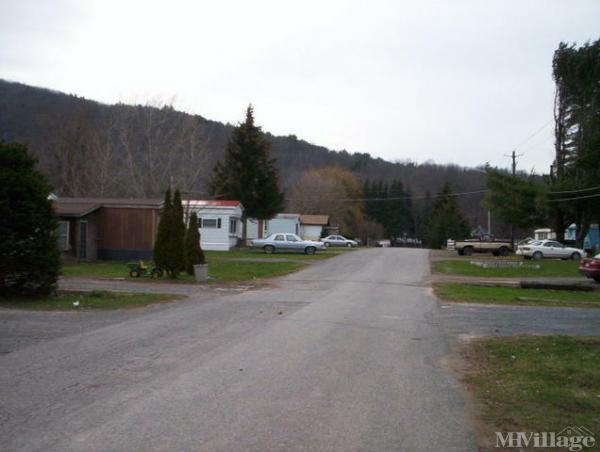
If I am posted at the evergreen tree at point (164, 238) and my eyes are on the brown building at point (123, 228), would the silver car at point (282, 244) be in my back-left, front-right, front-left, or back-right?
front-right

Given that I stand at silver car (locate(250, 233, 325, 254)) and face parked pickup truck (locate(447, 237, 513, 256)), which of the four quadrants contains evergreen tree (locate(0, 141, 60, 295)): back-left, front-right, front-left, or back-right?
back-right

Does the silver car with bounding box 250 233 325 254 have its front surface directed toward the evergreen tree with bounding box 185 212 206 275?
no

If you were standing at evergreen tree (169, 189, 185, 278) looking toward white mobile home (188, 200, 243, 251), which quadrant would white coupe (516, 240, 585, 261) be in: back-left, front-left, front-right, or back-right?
front-right

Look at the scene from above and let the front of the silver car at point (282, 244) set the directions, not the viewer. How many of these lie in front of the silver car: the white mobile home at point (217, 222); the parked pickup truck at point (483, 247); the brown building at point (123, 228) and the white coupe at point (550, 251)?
2

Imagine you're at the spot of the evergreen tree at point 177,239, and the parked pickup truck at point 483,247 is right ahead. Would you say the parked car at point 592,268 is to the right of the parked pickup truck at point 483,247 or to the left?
right

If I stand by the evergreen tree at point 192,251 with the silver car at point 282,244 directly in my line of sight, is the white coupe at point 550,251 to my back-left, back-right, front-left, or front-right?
front-right

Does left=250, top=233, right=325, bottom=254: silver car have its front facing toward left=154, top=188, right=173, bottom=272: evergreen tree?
no

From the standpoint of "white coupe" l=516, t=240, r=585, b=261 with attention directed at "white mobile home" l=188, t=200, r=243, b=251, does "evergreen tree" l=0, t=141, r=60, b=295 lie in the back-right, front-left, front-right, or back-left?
front-left

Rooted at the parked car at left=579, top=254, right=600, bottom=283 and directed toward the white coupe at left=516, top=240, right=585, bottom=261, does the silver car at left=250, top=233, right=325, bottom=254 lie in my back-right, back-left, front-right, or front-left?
front-left
